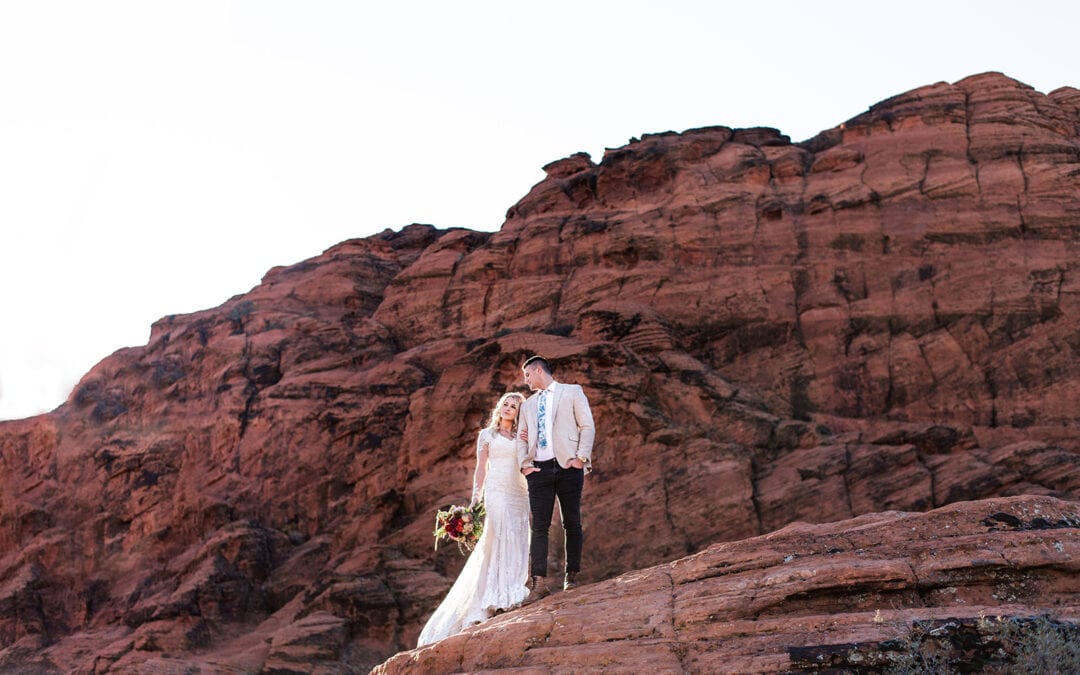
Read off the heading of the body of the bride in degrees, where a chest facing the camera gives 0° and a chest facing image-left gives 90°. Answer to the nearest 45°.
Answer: approximately 315°
